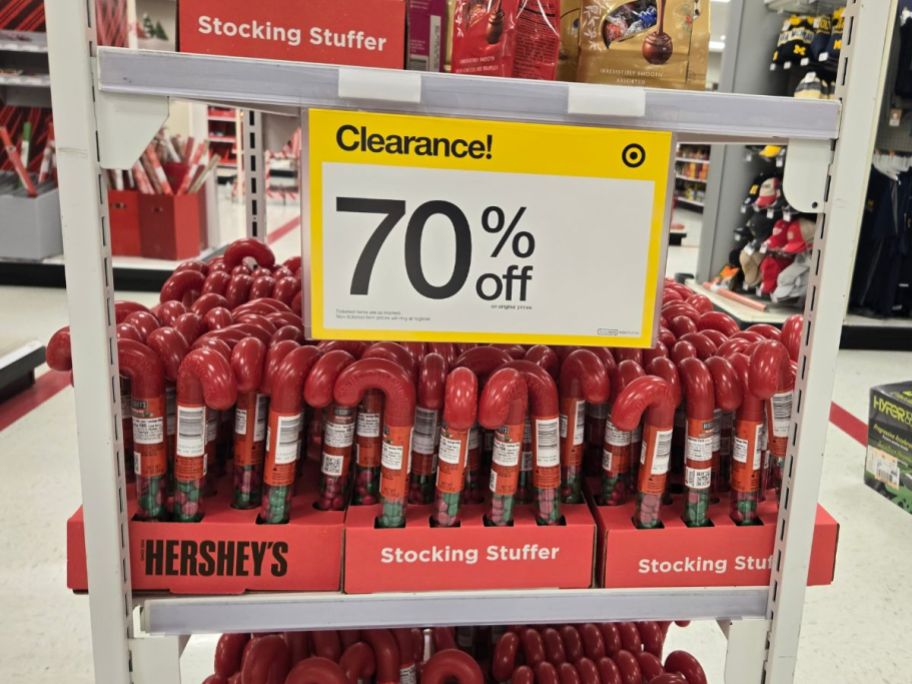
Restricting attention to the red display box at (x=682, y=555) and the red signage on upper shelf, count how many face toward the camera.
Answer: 2

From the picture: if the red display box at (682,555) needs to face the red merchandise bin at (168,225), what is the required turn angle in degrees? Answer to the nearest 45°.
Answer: approximately 135° to its right

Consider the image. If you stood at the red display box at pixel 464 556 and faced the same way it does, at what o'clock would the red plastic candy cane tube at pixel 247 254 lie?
The red plastic candy cane tube is roughly at 5 o'clock from the red display box.

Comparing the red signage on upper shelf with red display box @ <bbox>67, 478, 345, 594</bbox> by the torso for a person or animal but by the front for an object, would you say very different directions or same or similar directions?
same or similar directions

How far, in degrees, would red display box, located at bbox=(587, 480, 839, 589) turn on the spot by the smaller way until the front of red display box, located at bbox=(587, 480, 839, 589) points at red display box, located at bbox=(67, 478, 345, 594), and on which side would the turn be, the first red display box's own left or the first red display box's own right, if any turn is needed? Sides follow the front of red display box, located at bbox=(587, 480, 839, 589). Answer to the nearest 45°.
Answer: approximately 45° to the first red display box's own right

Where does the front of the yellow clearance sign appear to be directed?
toward the camera

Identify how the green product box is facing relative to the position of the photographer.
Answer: facing the viewer and to the left of the viewer

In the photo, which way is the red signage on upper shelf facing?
toward the camera
